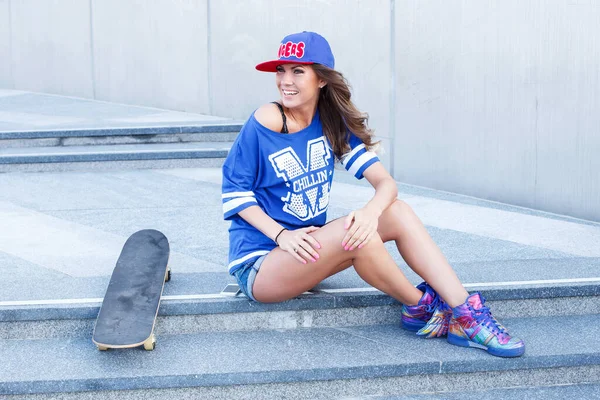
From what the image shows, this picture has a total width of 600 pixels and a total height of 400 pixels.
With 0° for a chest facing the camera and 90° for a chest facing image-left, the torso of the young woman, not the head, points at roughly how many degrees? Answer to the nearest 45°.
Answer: approximately 315°

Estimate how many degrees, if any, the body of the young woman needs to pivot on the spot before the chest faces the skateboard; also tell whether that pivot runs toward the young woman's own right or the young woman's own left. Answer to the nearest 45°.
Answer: approximately 135° to the young woman's own right
